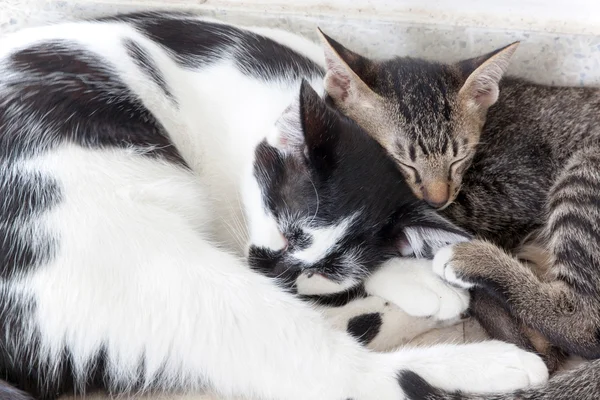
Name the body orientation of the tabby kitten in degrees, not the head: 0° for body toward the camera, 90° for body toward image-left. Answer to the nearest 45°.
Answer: approximately 45°

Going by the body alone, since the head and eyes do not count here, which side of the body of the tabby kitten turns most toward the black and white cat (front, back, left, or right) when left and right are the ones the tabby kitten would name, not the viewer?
front
